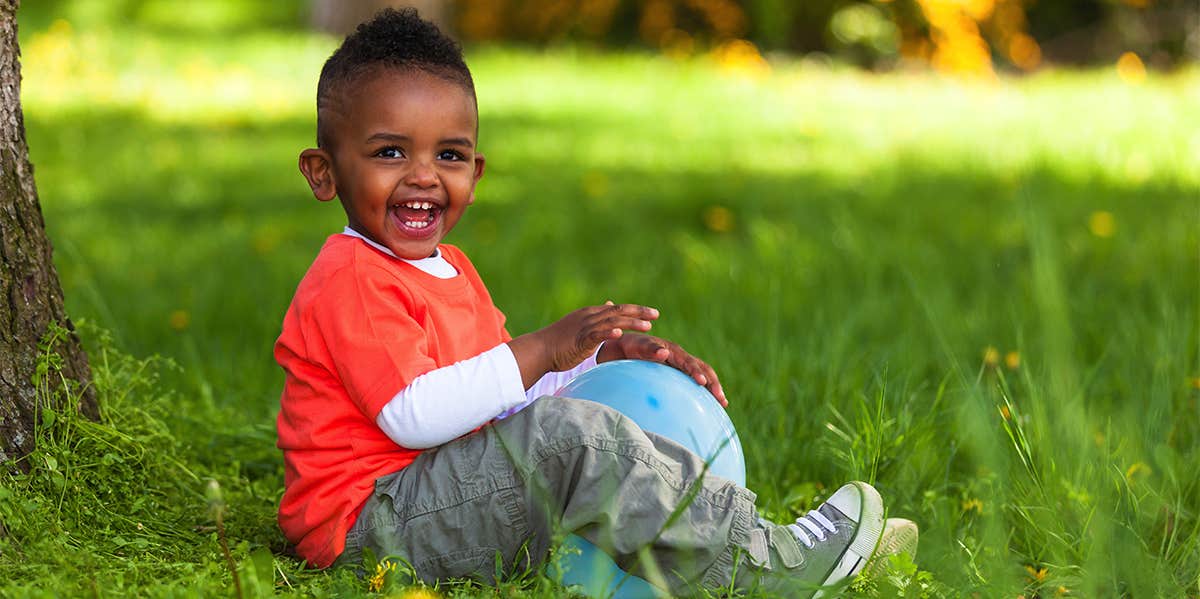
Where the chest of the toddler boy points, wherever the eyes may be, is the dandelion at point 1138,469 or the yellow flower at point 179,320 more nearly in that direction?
the dandelion

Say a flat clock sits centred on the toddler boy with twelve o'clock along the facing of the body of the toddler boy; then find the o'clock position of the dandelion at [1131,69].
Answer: The dandelion is roughly at 10 o'clock from the toddler boy.

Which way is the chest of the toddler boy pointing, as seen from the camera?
to the viewer's right

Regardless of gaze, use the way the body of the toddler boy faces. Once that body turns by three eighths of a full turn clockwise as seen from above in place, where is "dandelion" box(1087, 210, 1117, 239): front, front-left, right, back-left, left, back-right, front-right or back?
back

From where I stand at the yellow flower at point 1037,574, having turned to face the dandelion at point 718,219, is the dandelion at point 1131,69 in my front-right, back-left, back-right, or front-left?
front-right

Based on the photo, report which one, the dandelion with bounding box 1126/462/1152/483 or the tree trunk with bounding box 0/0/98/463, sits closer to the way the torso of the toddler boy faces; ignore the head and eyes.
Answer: the dandelion

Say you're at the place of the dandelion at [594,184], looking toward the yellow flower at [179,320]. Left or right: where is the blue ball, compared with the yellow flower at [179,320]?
left

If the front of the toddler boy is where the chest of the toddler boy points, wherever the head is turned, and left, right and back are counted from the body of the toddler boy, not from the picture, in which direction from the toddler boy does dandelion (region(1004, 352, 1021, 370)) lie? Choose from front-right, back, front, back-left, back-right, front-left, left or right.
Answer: front-left

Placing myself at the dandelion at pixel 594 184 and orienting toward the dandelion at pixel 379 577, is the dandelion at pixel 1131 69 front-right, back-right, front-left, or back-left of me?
back-left

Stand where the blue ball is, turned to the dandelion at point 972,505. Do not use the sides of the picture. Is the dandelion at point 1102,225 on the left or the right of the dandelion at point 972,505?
left

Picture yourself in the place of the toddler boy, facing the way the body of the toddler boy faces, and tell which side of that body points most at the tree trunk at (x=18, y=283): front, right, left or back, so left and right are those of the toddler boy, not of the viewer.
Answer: back

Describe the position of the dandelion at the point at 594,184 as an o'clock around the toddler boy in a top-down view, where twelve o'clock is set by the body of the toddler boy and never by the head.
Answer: The dandelion is roughly at 9 o'clock from the toddler boy.

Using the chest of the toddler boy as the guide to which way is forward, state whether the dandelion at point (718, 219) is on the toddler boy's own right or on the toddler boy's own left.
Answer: on the toddler boy's own left

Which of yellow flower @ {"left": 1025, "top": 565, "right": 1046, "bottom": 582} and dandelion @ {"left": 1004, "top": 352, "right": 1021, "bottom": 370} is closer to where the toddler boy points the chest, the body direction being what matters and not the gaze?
the yellow flower

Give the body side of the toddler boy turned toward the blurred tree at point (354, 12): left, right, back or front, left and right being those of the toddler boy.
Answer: left

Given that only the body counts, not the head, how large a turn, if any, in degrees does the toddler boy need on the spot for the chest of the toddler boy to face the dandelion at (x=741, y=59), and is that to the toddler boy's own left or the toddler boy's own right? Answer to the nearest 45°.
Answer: approximately 90° to the toddler boy's own left

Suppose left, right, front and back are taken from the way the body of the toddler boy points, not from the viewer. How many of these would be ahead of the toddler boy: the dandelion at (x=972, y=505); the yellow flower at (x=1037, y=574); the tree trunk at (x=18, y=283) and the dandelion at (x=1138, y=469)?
3
